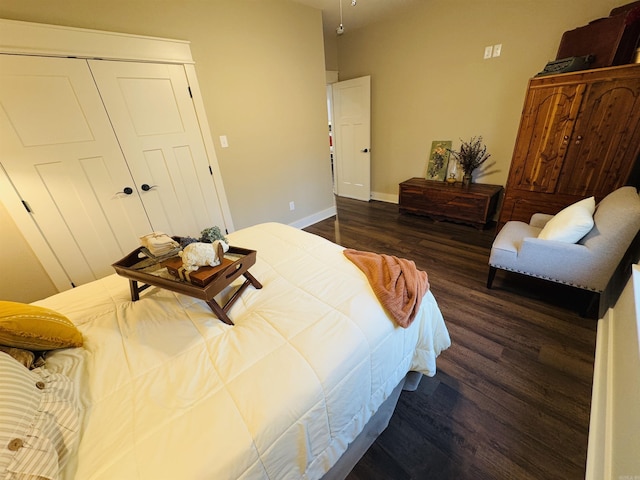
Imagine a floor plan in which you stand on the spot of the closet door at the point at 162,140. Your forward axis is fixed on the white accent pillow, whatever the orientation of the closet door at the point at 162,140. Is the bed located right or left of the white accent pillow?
right

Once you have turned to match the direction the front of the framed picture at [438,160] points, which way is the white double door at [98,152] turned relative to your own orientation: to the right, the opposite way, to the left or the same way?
to the left

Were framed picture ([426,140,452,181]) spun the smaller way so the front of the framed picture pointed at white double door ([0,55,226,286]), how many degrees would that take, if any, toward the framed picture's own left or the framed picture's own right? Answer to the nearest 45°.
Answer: approximately 45° to the framed picture's own right

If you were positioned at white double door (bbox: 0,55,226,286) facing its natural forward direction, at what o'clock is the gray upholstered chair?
The gray upholstered chair is roughly at 12 o'clock from the white double door.

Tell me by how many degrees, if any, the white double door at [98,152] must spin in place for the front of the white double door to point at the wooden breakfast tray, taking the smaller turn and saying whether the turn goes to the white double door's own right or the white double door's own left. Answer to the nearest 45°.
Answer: approximately 45° to the white double door's own right

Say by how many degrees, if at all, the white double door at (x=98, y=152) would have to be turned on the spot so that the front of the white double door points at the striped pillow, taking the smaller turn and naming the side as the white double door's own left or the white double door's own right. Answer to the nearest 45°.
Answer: approximately 45° to the white double door's own right
